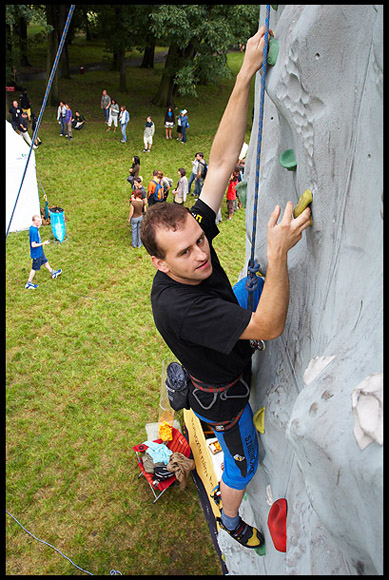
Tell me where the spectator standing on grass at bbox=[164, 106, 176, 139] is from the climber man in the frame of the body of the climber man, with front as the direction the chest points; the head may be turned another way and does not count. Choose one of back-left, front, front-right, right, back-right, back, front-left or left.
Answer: left

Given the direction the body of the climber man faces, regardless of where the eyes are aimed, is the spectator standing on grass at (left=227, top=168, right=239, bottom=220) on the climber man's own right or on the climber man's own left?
on the climber man's own left

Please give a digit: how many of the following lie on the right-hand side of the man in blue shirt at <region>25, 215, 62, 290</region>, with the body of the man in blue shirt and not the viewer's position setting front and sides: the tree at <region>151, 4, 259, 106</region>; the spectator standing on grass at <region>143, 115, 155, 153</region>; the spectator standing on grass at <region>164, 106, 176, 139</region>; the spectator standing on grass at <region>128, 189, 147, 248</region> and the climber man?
1

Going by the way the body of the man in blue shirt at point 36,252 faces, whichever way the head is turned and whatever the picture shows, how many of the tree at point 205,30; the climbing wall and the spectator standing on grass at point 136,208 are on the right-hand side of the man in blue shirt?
1

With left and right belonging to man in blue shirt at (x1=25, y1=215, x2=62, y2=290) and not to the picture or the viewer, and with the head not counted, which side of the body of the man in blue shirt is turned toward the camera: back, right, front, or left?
right

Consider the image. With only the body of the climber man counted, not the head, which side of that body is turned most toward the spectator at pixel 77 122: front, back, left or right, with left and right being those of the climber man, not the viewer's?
left

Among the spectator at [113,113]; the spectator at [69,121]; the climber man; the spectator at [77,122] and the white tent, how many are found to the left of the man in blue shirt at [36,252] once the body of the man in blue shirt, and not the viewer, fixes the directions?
4

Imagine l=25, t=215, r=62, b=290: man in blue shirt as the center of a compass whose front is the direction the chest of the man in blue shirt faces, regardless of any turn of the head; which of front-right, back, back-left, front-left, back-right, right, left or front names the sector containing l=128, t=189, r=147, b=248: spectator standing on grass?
front-left

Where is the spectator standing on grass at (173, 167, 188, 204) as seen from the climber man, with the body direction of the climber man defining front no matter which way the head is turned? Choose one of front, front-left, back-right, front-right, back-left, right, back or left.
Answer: left

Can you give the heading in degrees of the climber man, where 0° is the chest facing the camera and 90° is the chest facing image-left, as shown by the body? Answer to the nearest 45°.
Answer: approximately 270°

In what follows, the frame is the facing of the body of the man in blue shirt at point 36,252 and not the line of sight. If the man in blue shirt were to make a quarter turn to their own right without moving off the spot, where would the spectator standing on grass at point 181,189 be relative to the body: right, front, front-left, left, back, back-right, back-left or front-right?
back-left
